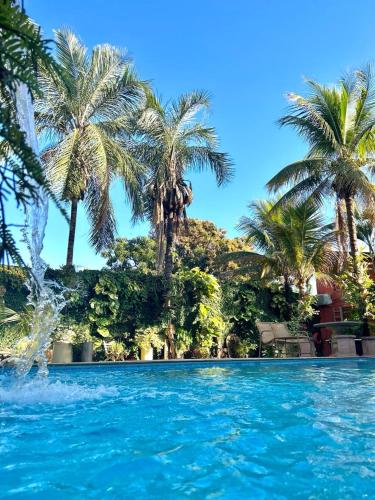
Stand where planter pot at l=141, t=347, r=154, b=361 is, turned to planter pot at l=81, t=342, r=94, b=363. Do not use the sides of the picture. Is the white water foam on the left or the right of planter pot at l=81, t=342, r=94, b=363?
left

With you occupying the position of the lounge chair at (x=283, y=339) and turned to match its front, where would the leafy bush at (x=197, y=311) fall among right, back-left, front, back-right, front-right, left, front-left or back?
back-right

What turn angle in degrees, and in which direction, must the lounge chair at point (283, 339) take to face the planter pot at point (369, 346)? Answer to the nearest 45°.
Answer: approximately 45° to its left

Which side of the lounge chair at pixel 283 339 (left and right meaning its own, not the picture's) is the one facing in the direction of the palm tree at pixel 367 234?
left

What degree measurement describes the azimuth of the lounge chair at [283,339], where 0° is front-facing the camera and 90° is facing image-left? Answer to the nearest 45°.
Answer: approximately 315°

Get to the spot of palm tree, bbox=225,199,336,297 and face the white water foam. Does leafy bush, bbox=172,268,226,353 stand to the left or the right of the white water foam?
right
